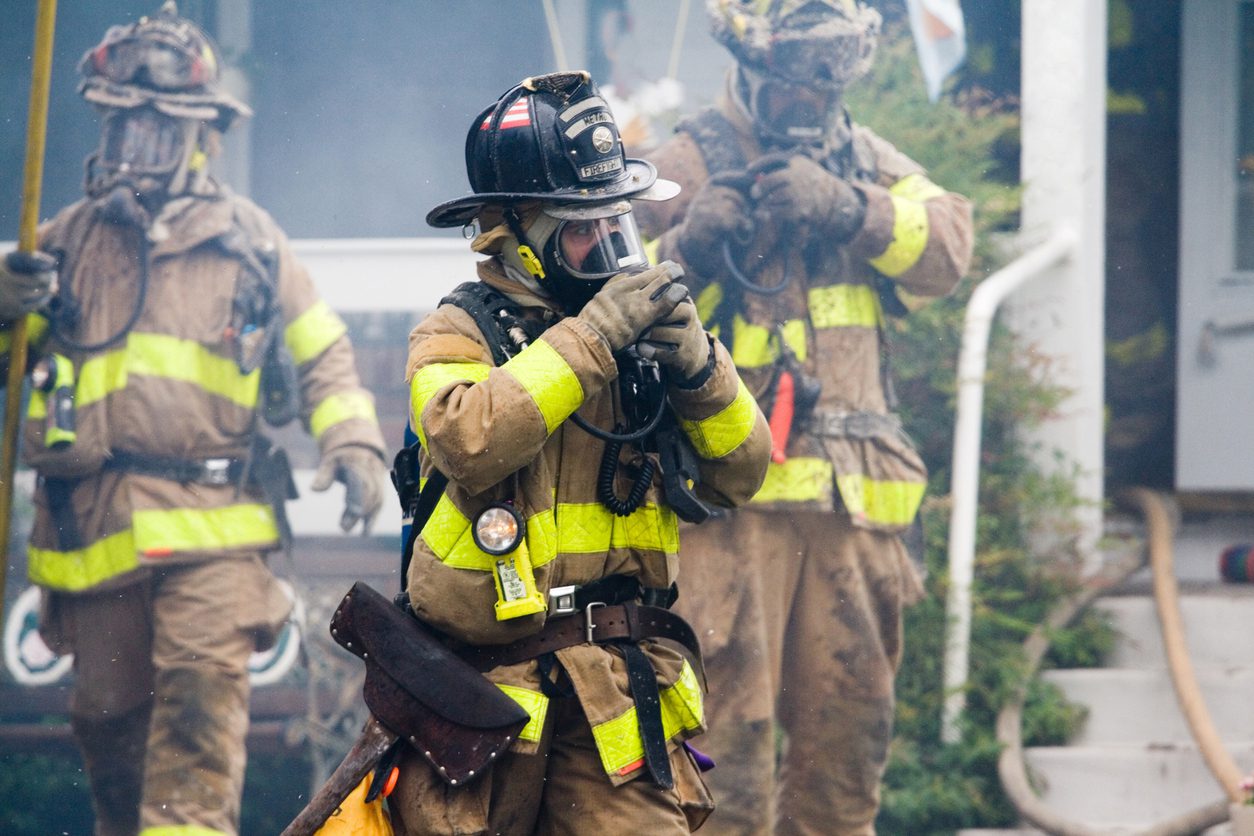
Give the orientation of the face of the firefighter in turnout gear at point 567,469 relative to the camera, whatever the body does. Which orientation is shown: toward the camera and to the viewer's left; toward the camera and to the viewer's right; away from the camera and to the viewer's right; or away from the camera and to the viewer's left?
toward the camera and to the viewer's right

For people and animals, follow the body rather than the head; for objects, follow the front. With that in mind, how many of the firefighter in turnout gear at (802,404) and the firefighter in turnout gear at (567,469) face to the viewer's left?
0

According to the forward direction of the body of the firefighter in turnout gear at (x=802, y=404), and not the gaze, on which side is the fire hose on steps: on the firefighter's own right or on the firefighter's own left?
on the firefighter's own left

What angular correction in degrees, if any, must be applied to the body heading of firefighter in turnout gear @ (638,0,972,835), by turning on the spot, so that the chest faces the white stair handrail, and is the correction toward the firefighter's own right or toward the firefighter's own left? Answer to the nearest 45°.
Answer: approximately 135° to the firefighter's own left

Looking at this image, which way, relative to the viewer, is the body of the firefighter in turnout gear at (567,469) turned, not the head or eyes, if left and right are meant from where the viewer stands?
facing the viewer and to the right of the viewer

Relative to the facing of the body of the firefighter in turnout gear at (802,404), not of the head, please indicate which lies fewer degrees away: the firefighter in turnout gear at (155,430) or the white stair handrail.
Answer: the firefighter in turnout gear

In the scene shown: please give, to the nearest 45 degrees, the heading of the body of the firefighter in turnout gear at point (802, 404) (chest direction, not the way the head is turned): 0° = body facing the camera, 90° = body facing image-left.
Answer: approximately 0°
